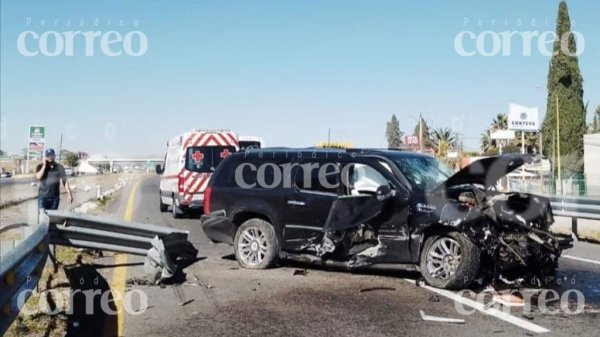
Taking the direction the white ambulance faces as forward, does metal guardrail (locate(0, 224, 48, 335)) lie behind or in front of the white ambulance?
behind

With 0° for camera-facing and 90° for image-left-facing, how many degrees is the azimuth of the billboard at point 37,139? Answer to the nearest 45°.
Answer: approximately 0°

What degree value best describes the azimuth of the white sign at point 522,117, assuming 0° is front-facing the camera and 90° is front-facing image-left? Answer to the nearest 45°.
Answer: approximately 0°

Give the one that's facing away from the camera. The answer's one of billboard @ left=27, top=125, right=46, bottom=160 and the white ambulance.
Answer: the white ambulance

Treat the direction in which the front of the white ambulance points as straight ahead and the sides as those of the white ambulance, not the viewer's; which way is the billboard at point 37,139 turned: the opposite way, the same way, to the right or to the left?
the opposite way

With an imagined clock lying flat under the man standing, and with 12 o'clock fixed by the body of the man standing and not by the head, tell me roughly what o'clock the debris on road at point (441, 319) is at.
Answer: The debris on road is roughly at 11 o'clock from the man standing.

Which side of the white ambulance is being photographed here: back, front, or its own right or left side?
back

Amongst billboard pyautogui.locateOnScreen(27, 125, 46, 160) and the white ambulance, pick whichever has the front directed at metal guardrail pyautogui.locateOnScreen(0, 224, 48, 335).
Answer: the billboard

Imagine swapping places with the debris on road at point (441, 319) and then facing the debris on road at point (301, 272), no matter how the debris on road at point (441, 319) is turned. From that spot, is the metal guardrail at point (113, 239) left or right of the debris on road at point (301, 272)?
left
